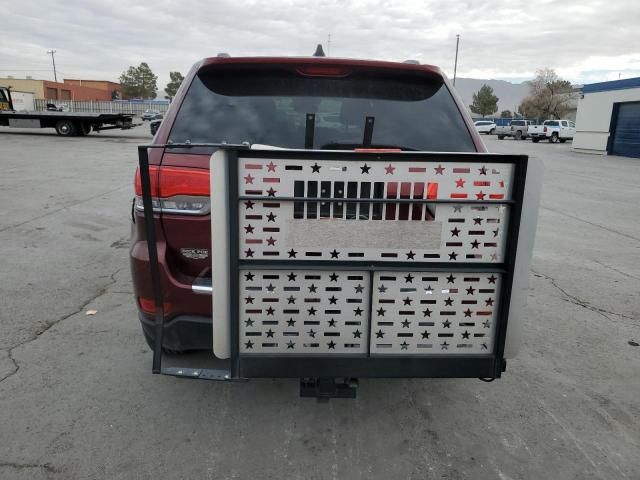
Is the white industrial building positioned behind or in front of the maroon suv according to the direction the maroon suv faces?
in front

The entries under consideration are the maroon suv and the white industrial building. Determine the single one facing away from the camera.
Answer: the maroon suv

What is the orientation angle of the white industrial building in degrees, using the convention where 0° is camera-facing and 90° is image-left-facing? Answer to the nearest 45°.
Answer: approximately 45°

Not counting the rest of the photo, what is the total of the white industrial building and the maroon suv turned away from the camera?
1

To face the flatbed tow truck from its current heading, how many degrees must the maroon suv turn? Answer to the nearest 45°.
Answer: approximately 45° to its left

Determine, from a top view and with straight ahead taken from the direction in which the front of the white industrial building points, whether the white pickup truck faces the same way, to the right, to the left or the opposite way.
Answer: the opposite way

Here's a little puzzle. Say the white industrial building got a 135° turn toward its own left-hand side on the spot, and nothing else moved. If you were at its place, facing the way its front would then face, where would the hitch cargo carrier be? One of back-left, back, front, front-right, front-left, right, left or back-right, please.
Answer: right

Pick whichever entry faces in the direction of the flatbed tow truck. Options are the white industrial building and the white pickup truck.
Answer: the white industrial building

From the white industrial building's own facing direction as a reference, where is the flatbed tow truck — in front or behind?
in front

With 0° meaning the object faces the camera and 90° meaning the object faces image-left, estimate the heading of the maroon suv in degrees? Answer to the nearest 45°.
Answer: approximately 180°

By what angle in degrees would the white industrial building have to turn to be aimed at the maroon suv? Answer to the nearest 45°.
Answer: approximately 45° to its left

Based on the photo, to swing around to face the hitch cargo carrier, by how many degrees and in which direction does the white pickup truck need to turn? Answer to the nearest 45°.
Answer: approximately 135° to its right

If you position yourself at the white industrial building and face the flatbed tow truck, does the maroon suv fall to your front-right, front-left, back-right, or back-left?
front-left

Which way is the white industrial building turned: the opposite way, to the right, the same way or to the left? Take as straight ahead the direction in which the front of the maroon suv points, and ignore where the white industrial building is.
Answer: to the left

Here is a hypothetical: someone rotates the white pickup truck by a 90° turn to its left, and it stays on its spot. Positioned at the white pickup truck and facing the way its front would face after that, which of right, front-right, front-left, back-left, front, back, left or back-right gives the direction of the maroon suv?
back-left
